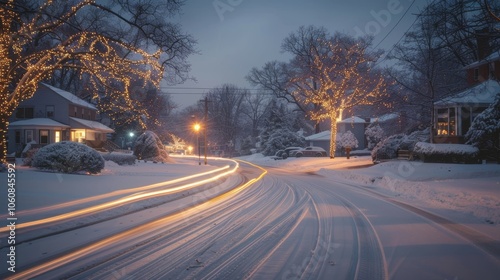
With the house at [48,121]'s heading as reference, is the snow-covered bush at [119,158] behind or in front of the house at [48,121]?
in front

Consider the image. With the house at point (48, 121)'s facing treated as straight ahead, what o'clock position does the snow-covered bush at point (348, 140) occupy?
The snow-covered bush is roughly at 11 o'clock from the house.

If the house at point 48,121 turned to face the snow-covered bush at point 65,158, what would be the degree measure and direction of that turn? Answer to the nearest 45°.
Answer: approximately 45° to its right

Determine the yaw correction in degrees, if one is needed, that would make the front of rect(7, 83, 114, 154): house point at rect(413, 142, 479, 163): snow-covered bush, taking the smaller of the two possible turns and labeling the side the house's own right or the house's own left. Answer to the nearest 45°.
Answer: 0° — it already faces it

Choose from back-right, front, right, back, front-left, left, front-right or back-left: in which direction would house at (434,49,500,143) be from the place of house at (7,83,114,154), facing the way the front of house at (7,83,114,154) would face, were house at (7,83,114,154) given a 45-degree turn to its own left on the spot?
front-right

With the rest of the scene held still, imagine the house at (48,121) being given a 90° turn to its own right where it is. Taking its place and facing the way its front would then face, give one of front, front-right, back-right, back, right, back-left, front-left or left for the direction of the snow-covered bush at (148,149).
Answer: left

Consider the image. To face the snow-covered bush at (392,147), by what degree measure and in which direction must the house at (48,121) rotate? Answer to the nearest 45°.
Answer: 0° — it already faces it

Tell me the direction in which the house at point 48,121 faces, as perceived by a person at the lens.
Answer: facing the viewer and to the right of the viewer

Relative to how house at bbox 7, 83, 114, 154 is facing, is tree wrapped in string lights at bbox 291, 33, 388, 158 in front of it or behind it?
in front

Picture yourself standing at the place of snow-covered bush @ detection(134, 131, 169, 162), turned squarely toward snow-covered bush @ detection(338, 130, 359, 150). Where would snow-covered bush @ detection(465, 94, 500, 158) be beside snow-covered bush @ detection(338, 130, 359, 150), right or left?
right

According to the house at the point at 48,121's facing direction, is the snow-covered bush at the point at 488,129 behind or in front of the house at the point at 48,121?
in front
